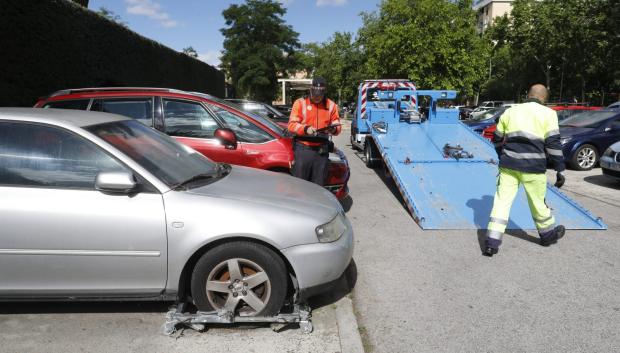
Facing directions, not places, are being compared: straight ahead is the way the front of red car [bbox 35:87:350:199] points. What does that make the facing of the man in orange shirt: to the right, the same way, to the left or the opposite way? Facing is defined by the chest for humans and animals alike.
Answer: to the right

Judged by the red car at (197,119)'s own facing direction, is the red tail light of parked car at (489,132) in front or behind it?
in front

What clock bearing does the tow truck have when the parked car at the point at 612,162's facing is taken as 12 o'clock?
The tow truck is roughly at 12 o'clock from the parked car.

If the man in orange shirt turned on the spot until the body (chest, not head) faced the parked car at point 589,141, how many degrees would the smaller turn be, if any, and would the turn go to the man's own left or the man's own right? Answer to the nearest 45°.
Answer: approximately 135° to the man's own left

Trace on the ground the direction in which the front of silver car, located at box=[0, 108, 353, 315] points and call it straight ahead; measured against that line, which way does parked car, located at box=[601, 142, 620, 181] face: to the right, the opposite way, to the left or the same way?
the opposite way

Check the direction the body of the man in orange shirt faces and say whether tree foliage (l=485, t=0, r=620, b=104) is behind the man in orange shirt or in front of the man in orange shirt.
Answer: behind

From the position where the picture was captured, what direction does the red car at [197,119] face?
facing to the right of the viewer

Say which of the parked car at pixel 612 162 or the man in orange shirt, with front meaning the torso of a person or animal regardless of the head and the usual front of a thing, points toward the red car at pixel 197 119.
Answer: the parked car

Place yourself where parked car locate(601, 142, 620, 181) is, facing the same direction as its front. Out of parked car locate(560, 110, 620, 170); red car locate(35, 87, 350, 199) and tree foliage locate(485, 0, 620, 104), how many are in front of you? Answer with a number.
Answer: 1

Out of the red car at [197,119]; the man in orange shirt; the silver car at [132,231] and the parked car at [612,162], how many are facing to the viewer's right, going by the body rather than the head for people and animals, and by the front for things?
2

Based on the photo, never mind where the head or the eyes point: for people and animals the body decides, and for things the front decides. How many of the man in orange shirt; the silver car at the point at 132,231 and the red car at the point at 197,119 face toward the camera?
1

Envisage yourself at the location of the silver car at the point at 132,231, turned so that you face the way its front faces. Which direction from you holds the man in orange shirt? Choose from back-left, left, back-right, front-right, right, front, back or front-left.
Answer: front-left

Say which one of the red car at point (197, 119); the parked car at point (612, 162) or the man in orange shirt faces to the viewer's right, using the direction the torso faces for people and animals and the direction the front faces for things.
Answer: the red car

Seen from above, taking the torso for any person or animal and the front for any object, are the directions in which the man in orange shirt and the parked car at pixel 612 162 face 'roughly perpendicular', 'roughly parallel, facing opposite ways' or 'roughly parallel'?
roughly perpendicular

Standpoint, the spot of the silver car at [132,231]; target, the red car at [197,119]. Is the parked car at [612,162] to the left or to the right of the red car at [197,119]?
right

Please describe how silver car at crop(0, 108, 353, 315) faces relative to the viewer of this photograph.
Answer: facing to the right of the viewer
